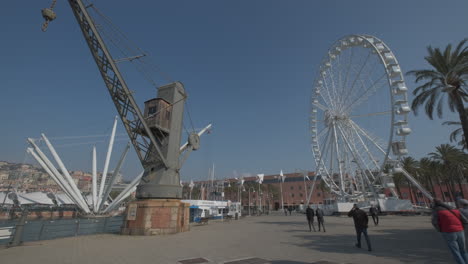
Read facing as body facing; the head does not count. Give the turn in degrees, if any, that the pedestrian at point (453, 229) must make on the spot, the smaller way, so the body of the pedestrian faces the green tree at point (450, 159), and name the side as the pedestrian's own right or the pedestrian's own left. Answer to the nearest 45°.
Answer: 0° — they already face it

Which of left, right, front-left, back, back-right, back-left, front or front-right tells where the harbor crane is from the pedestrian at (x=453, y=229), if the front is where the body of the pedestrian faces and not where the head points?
left

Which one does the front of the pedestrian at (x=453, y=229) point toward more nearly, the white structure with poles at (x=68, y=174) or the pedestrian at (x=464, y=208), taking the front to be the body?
the pedestrian

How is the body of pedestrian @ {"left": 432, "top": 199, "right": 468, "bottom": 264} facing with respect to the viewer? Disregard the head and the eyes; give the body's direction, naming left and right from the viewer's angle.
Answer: facing away from the viewer

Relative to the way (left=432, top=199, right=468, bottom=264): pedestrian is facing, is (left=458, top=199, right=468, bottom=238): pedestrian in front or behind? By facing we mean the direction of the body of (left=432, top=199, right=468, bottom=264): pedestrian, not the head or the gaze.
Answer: in front

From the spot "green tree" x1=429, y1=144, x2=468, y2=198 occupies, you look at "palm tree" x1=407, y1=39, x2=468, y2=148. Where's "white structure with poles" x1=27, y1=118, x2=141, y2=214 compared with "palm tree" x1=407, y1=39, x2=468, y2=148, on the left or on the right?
right

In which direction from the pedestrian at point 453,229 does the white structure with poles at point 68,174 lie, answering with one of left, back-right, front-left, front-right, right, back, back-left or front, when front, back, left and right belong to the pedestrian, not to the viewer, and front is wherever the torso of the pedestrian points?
left

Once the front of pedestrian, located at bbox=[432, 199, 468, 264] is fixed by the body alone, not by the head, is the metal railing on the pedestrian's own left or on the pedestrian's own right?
on the pedestrian's own left

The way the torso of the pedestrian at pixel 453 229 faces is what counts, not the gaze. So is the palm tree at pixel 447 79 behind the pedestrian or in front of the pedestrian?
in front
